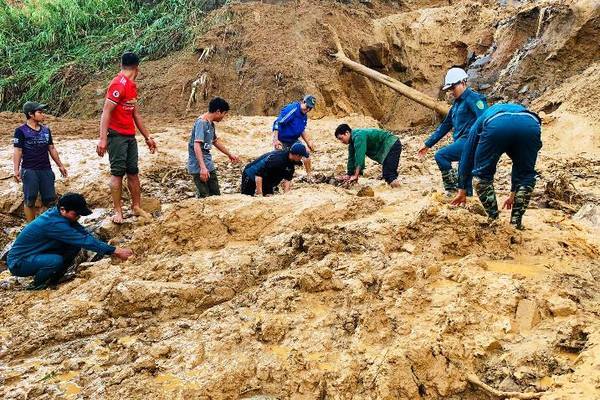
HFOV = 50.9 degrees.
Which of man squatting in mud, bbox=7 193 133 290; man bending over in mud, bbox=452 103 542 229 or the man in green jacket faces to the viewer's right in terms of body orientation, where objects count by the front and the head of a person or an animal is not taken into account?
man squatting in mud, bbox=7 193 133 290

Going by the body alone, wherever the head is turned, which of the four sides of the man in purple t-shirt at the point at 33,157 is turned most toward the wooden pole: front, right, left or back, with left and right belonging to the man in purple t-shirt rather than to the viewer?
left

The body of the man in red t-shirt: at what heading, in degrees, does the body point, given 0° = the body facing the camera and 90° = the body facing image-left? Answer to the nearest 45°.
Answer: approximately 315°

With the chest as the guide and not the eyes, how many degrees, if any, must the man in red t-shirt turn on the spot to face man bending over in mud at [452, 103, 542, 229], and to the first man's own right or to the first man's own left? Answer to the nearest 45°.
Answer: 0° — they already face them

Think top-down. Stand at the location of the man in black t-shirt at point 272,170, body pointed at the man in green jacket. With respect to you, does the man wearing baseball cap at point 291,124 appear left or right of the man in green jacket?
left

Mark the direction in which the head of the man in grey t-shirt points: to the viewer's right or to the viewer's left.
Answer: to the viewer's right

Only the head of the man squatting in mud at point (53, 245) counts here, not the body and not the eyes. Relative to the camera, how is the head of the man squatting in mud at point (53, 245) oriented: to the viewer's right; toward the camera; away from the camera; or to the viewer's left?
to the viewer's right

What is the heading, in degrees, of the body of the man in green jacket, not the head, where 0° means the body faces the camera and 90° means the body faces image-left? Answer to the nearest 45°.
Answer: approximately 90°

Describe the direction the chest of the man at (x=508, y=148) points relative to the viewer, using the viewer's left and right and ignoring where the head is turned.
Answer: facing away from the viewer and to the left of the viewer
